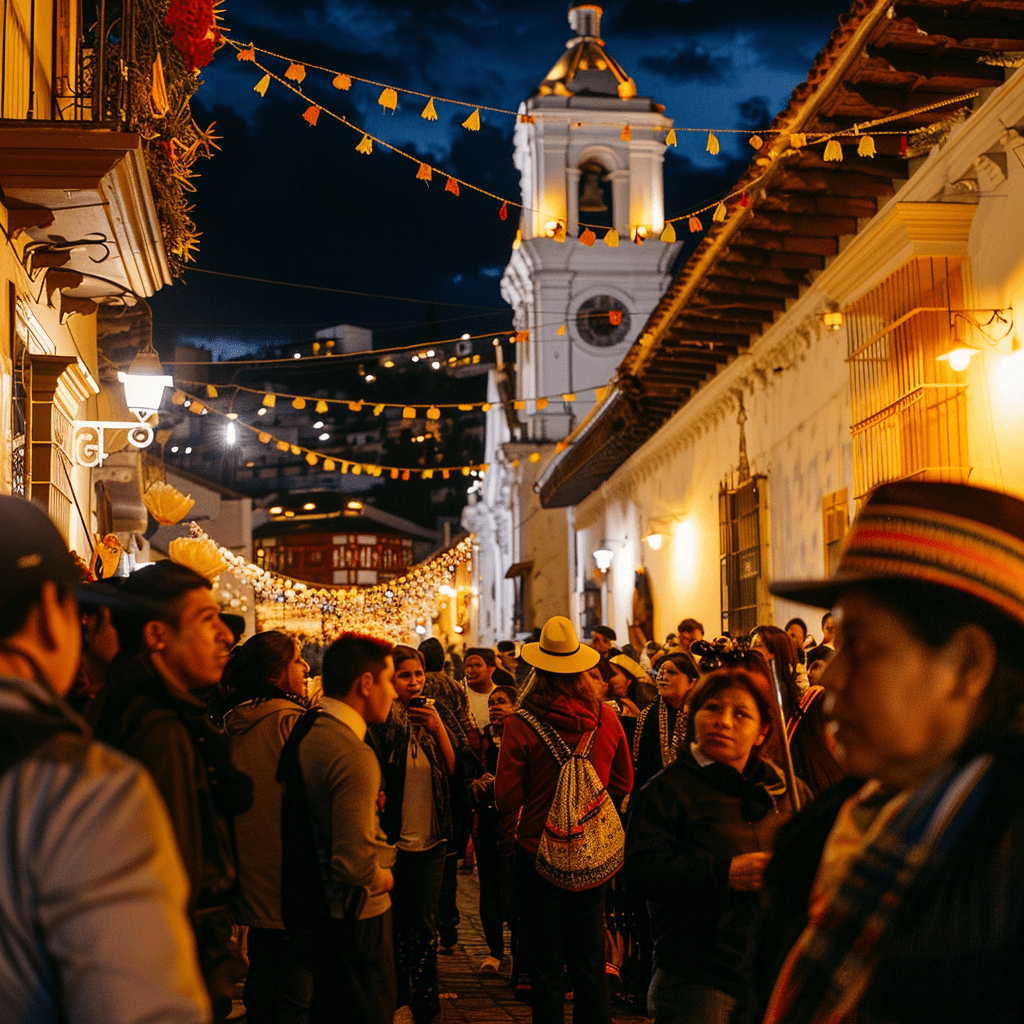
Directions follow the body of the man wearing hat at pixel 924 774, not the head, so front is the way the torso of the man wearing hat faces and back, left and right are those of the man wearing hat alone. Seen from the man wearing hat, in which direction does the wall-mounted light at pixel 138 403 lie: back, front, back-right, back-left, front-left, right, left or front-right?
right

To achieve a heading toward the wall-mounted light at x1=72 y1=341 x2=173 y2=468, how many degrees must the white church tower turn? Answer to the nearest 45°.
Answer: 0° — it already faces it

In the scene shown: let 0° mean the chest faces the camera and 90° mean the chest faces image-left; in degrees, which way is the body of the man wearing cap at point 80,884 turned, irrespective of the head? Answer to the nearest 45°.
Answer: approximately 225°

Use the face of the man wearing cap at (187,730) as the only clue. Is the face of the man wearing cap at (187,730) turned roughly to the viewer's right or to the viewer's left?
to the viewer's right

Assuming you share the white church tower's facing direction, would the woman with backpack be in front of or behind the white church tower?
in front

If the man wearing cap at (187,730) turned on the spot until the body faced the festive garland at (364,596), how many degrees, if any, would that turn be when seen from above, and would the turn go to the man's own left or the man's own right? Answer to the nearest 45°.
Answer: approximately 90° to the man's own left

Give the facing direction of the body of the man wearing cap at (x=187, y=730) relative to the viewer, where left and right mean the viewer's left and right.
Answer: facing to the right of the viewer

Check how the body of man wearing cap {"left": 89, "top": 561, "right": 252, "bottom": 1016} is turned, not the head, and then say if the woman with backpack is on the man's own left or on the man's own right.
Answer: on the man's own left

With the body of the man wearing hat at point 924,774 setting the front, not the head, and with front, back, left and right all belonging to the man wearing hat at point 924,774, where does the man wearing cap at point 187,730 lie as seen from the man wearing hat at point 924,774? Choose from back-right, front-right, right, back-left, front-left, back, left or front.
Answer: right

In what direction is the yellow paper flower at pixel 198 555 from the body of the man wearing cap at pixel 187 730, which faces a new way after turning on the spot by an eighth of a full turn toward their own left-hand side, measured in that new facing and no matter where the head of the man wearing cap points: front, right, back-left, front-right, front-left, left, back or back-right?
front-left

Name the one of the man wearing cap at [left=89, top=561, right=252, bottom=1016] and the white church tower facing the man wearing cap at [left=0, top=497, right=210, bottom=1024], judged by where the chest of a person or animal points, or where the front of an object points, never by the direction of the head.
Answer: the white church tower

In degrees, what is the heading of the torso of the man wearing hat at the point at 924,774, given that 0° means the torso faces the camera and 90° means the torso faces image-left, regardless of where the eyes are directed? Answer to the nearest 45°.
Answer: approximately 45°

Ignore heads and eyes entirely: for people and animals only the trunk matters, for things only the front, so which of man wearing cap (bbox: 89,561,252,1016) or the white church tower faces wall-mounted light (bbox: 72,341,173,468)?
the white church tower

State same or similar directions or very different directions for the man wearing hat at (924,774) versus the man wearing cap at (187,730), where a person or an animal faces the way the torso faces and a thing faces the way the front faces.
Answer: very different directions

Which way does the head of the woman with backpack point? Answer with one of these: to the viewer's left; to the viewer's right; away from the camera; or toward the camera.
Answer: away from the camera

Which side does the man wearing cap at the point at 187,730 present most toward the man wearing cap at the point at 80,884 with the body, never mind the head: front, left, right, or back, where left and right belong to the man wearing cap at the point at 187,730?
right
